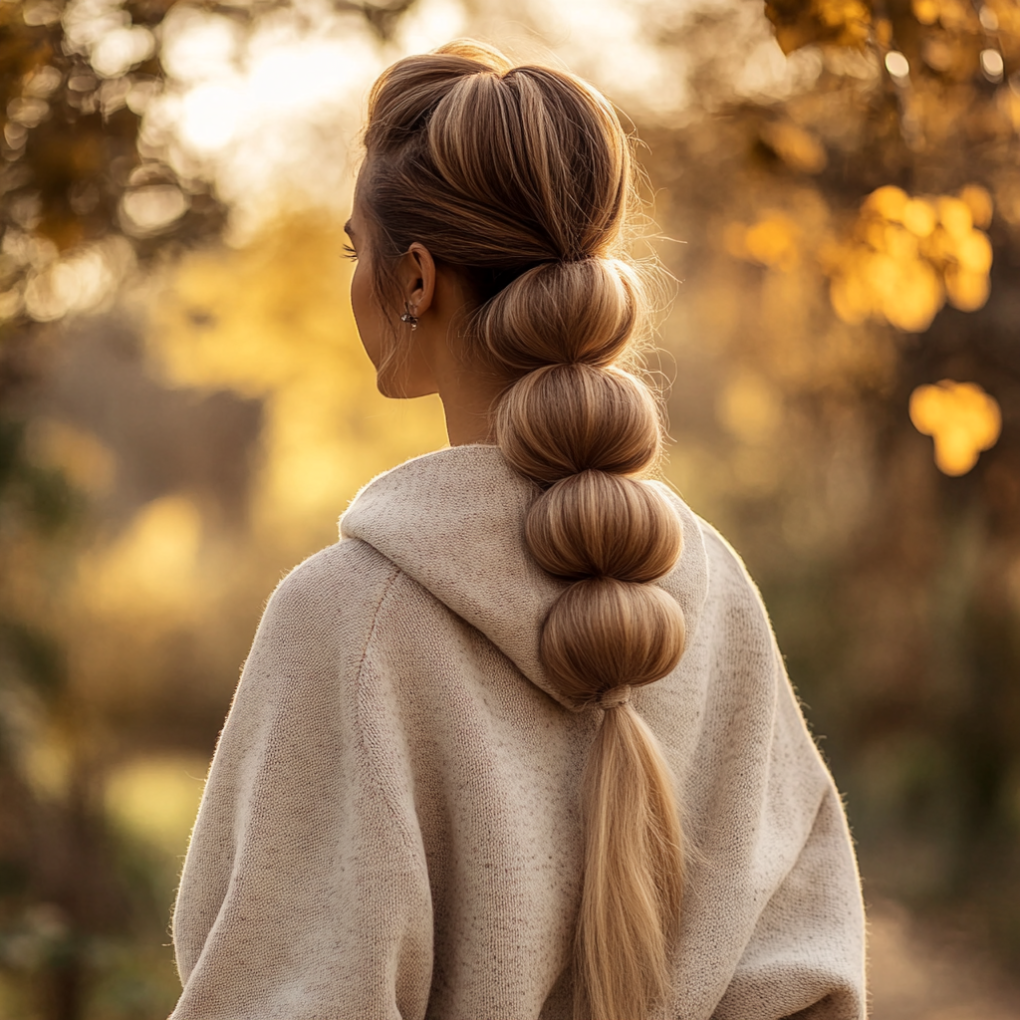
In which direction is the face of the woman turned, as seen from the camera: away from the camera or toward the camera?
away from the camera

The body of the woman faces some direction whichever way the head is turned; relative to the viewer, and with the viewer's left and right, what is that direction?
facing away from the viewer and to the left of the viewer
